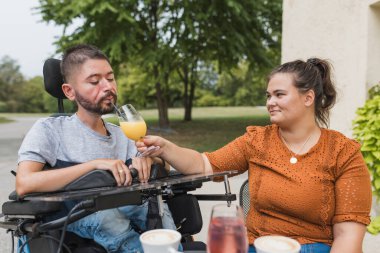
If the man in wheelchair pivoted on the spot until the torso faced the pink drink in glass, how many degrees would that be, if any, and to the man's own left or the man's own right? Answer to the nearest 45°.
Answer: approximately 45° to the man's own right

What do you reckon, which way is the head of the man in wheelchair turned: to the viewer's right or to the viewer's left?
to the viewer's right

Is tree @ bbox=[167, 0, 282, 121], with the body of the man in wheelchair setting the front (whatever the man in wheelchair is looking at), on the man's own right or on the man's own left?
on the man's own left

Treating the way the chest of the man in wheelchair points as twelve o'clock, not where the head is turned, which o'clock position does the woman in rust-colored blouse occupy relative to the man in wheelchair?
The woman in rust-colored blouse is roughly at 11 o'clock from the man in wheelchair.

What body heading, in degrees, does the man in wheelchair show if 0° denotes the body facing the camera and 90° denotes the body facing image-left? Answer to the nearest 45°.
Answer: approximately 315°

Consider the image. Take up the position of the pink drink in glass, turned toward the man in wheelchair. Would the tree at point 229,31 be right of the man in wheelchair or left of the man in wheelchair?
right

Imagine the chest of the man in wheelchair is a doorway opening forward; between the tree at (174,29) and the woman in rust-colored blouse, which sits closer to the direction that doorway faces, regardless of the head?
the woman in rust-colored blouse

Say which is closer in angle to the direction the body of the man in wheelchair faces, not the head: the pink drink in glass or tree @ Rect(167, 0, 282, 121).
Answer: the pink drink in glass
